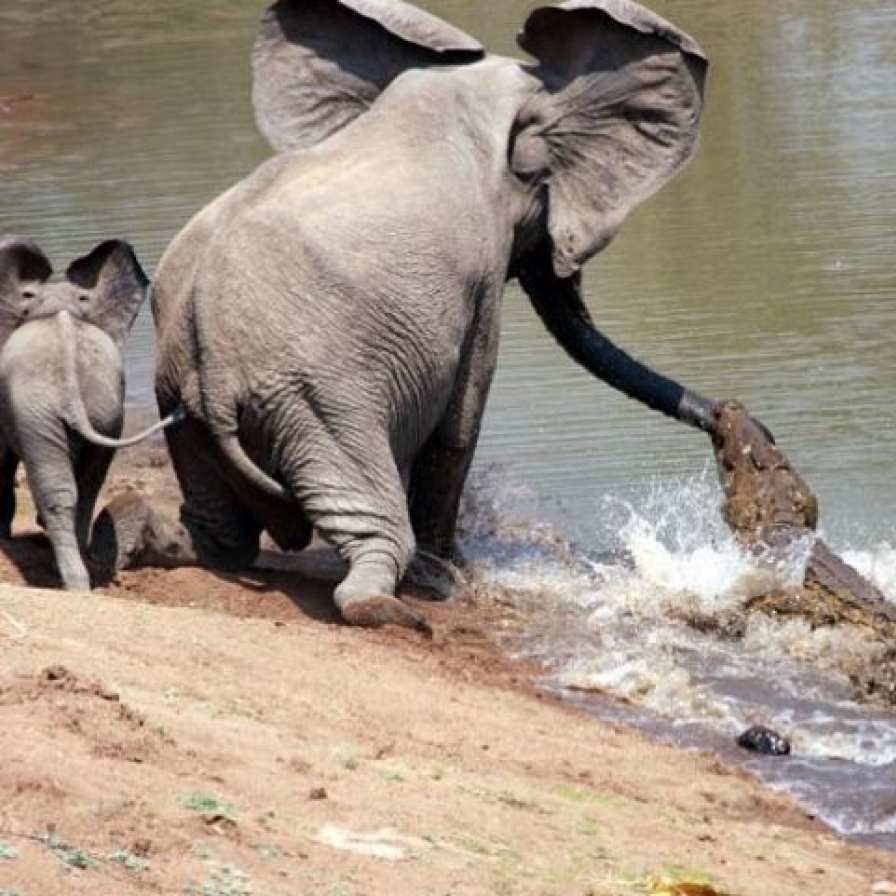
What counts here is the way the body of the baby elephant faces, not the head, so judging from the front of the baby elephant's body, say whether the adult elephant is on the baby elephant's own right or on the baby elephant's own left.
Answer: on the baby elephant's own right

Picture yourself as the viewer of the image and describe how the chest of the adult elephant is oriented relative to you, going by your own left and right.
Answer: facing away from the viewer and to the right of the viewer

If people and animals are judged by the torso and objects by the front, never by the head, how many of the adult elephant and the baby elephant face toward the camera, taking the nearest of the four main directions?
0

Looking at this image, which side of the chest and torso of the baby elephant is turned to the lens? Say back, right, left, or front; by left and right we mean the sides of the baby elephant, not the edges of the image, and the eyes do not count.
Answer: back
